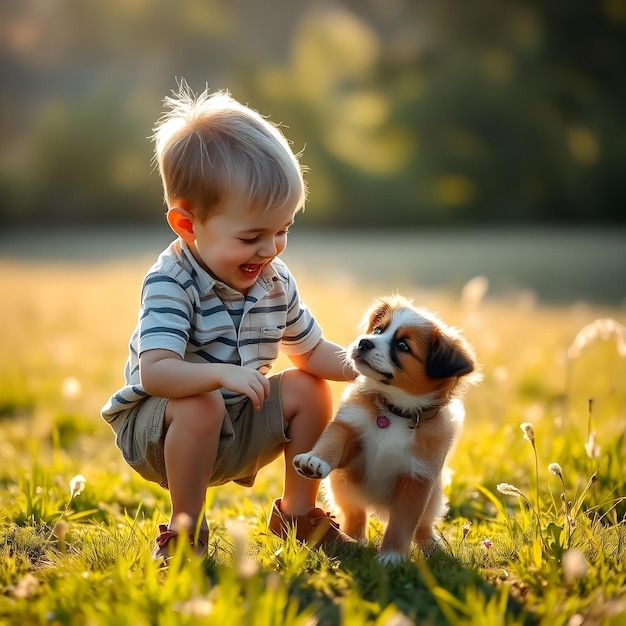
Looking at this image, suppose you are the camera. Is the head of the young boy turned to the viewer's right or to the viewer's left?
to the viewer's right

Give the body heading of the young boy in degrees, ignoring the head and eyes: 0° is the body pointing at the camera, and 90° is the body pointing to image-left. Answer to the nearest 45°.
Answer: approximately 315°

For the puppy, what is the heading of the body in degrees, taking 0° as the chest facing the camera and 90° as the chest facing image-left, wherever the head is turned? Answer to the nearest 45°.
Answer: approximately 45°
